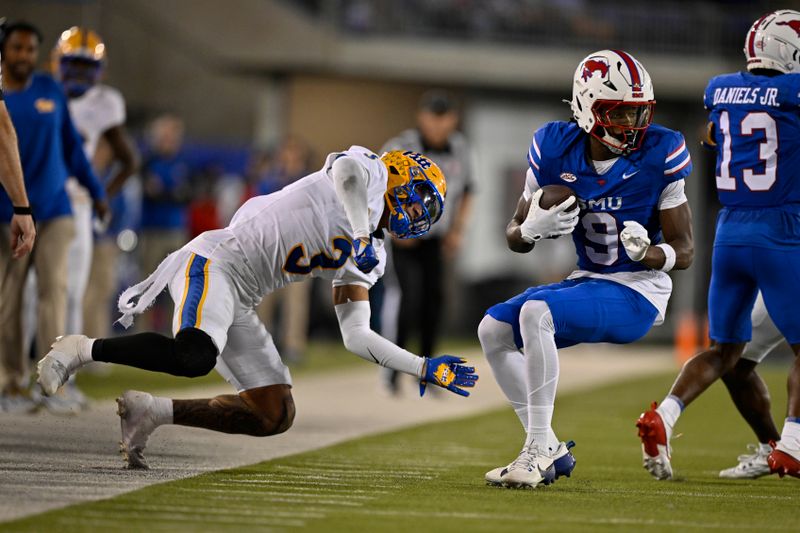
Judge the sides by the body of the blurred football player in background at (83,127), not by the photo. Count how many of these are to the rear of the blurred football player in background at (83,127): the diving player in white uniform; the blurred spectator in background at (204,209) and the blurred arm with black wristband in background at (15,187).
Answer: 1

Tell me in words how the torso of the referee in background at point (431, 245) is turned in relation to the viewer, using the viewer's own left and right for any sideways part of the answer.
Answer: facing the viewer

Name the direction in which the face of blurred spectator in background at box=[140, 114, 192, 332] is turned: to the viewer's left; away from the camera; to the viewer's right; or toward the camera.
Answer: toward the camera

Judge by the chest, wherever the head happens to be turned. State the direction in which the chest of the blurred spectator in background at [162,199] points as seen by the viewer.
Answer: toward the camera

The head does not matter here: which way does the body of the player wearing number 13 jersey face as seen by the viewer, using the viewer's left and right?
facing away from the viewer and to the right of the viewer

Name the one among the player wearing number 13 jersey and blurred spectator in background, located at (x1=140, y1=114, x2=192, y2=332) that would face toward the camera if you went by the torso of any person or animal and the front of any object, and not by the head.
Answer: the blurred spectator in background

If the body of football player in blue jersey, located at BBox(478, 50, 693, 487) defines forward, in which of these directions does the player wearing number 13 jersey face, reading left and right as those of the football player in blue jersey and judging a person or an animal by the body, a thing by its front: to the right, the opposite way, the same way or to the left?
the opposite way

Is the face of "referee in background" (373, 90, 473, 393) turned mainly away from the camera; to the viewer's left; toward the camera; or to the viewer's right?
toward the camera

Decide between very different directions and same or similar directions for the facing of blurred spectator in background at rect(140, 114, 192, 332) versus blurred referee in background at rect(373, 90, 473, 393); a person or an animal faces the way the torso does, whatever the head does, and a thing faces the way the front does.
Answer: same or similar directions

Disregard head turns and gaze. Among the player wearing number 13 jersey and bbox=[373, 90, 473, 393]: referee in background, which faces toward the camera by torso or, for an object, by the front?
the referee in background

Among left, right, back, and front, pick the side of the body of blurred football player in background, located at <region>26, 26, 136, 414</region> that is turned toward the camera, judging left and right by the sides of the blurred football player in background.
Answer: front
